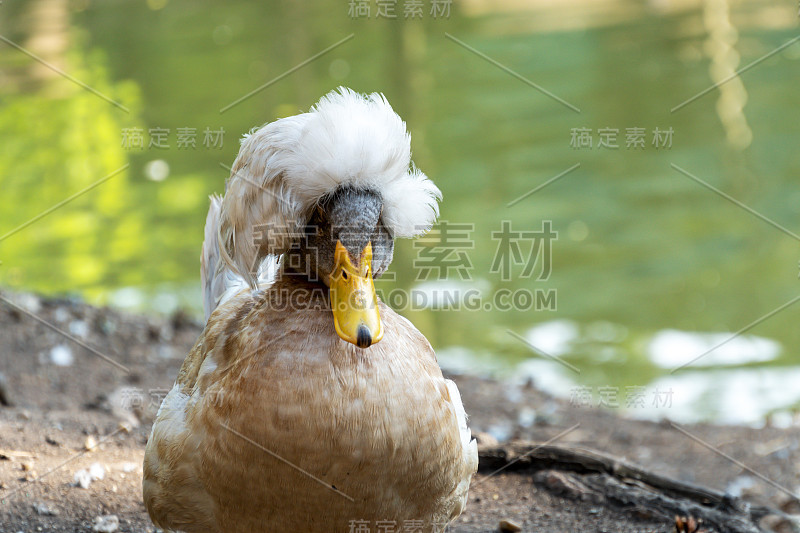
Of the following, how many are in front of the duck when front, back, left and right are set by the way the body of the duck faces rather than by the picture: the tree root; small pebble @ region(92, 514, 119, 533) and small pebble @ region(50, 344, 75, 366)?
0

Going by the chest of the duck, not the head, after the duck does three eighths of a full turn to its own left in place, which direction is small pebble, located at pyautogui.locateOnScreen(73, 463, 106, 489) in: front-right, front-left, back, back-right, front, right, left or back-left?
left

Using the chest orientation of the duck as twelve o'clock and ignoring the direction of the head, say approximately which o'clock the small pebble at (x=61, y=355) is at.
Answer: The small pebble is roughly at 5 o'clock from the duck.

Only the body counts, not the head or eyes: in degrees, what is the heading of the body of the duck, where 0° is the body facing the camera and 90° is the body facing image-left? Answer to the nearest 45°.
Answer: approximately 0°

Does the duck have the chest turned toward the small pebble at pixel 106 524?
no

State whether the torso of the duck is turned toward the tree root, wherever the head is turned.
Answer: no

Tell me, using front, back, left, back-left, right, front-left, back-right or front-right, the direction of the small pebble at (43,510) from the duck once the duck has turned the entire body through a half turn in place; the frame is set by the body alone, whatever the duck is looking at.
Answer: front-left

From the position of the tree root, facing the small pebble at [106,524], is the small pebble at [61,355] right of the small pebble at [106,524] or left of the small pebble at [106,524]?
right
